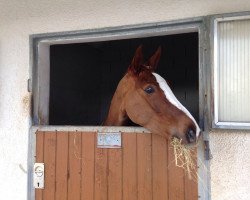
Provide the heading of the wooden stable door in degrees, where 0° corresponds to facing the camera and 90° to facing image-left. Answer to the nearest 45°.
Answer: approximately 0°
